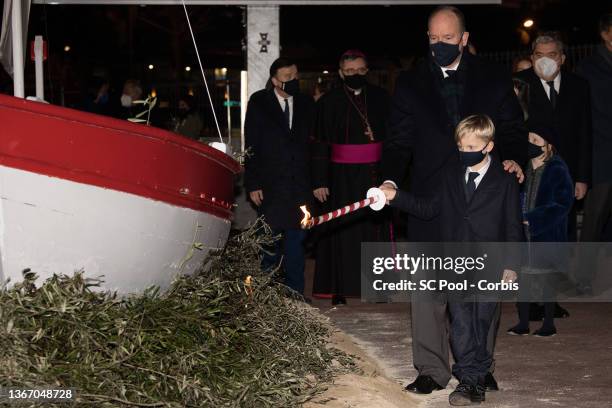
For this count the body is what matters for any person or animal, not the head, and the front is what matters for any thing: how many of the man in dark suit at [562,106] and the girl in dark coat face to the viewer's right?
0

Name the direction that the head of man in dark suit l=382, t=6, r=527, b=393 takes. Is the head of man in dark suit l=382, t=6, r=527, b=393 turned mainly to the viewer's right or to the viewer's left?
to the viewer's left

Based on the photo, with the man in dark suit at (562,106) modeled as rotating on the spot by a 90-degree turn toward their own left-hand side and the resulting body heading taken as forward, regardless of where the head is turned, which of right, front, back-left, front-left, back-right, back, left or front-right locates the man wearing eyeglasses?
back

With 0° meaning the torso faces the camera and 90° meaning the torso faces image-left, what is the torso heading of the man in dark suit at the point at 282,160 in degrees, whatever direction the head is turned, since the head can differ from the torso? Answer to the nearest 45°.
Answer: approximately 315°

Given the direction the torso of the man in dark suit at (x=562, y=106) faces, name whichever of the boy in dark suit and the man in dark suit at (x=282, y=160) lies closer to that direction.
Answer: the boy in dark suit

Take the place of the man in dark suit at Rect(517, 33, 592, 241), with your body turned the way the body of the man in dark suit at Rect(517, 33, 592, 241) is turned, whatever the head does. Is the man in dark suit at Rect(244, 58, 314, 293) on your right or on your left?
on your right

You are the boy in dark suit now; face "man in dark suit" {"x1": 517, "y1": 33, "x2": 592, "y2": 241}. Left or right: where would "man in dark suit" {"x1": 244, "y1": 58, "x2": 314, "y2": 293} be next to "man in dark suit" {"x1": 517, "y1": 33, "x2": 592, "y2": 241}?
left
